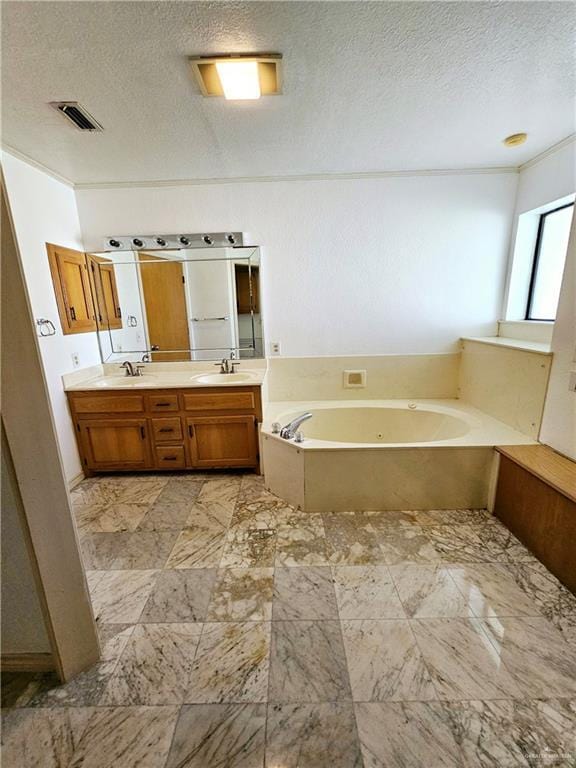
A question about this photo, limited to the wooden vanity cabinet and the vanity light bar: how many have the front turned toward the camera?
2

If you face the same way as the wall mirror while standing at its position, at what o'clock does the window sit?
The window is roughly at 10 o'clock from the wall mirror.

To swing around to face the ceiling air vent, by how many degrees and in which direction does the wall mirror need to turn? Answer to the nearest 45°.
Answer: approximately 45° to its right

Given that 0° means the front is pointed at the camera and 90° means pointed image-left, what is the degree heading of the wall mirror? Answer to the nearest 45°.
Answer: approximately 0°

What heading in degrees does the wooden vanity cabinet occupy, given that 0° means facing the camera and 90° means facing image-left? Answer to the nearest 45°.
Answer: approximately 0°

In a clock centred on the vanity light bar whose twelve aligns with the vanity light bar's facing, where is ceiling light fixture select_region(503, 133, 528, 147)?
The ceiling light fixture is roughly at 10 o'clock from the vanity light bar.

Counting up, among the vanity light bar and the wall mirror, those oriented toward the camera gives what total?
2
